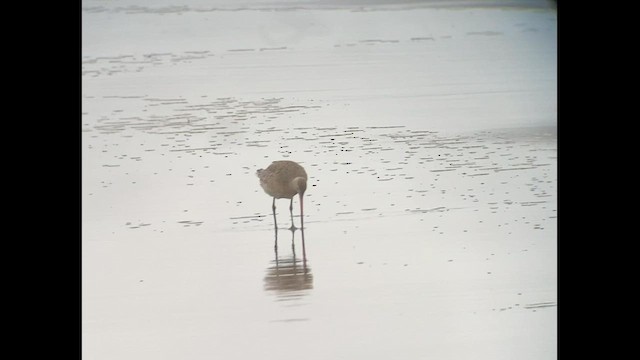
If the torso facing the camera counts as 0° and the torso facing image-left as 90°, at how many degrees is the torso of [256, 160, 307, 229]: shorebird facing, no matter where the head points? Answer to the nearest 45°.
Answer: approximately 315°
